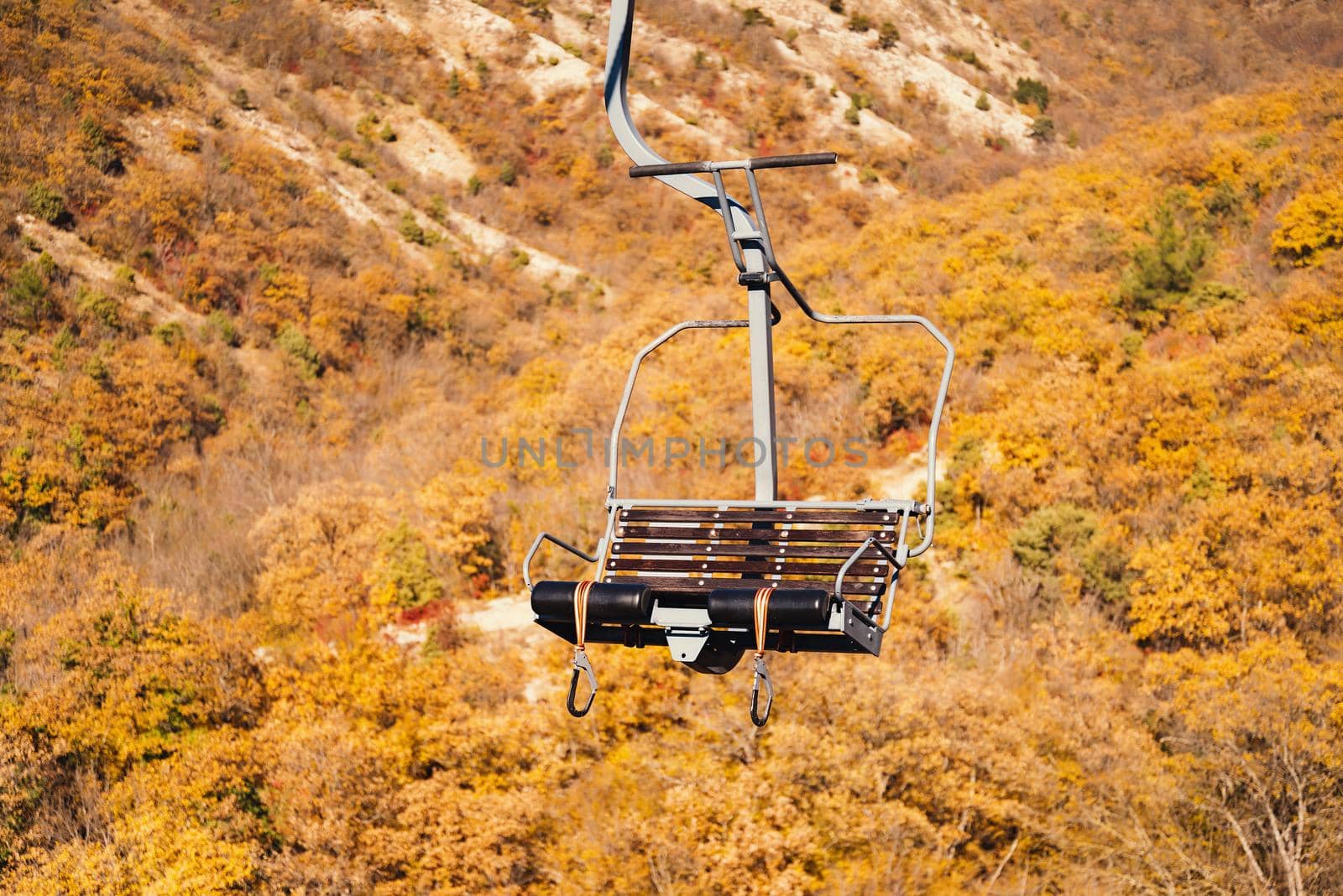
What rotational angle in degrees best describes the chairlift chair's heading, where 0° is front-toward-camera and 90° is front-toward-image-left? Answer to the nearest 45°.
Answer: approximately 45°
